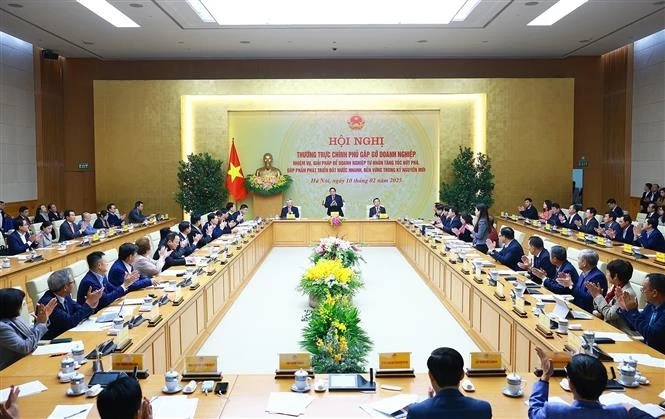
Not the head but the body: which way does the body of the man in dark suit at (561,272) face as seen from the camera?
to the viewer's left

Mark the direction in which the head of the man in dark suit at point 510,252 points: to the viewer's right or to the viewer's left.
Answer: to the viewer's left

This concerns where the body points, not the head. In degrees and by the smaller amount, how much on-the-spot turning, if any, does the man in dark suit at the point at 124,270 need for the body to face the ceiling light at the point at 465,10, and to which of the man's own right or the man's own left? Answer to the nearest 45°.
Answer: approximately 45° to the man's own left

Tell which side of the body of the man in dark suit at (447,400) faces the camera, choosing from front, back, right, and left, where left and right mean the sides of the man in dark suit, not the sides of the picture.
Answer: back

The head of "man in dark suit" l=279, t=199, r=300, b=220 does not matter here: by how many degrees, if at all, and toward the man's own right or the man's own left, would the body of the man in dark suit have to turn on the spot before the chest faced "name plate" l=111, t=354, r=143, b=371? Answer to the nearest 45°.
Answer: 0° — they already face it

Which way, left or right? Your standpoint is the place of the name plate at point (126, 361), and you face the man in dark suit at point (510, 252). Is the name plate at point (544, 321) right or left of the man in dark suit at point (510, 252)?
right

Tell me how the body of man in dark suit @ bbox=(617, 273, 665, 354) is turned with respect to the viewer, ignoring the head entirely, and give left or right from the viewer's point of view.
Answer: facing to the left of the viewer

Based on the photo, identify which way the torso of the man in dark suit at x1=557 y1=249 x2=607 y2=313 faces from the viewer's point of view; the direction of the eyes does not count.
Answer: to the viewer's left

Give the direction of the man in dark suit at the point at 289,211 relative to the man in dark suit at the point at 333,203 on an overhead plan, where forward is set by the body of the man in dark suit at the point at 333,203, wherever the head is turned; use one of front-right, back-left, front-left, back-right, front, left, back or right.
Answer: right

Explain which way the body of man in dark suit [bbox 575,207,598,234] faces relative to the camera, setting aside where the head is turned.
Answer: to the viewer's left

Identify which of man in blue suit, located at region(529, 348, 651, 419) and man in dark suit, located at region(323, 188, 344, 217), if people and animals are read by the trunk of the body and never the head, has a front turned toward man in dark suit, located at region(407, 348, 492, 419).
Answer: man in dark suit, located at region(323, 188, 344, 217)

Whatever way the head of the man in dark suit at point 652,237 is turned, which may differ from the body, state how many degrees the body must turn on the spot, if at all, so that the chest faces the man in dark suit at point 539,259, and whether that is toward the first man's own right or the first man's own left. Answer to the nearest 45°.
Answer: approximately 90° to the first man's own left

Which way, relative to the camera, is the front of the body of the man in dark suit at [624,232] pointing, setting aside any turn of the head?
to the viewer's left

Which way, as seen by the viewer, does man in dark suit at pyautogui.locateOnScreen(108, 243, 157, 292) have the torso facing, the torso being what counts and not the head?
to the viewer's right

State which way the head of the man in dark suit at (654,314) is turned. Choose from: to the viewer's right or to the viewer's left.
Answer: to the viewer's left

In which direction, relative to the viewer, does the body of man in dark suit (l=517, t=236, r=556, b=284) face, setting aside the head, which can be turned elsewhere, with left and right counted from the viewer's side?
facing to the left of the viewer

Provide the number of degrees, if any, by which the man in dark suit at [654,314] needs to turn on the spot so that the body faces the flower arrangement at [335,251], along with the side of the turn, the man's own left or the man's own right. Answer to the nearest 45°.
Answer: approximately 45° to the man's own right

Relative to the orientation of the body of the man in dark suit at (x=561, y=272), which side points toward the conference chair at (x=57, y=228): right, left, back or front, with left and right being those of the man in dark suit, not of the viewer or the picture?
front

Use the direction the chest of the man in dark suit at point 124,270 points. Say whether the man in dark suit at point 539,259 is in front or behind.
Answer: in front

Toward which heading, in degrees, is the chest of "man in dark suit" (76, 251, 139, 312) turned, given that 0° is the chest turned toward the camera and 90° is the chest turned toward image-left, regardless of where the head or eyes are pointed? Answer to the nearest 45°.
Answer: approximately 270°

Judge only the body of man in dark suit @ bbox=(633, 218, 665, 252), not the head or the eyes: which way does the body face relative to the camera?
to the viewer's left
